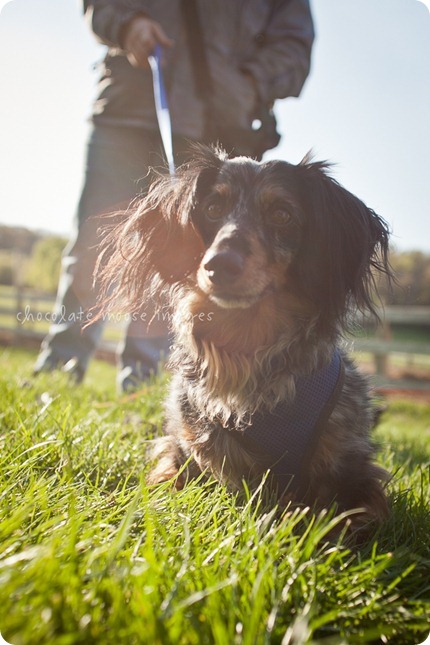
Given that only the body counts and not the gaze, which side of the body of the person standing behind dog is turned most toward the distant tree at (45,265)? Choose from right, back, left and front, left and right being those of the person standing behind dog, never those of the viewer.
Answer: back

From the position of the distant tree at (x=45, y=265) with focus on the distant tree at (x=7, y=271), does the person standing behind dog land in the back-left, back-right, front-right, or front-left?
back-left

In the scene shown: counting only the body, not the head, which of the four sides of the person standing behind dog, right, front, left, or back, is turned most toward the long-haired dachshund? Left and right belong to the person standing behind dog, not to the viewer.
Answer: front

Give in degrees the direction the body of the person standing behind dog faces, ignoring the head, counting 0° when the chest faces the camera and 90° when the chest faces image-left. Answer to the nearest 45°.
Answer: approximately 0°

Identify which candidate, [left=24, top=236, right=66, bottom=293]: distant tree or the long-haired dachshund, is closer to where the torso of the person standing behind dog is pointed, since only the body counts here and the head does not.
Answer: the long-haired dachshund

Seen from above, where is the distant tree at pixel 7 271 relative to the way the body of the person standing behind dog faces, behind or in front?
behind
